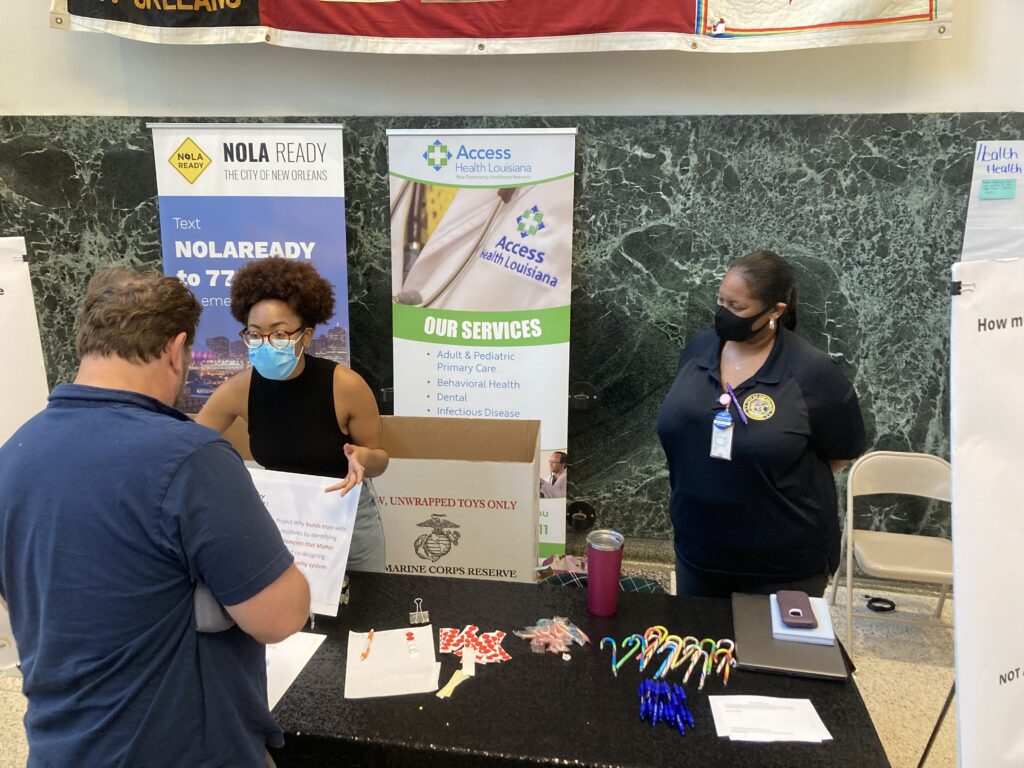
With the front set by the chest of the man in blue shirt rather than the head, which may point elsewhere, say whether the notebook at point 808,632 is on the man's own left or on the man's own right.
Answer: on the man's own right

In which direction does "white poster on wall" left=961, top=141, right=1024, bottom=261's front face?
toward the camera

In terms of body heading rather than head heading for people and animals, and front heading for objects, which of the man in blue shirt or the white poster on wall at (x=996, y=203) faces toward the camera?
the white poster on wall

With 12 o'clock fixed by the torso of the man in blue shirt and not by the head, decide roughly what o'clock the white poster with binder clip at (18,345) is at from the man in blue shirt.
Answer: The white poster with binder clip is roughly at 10 o'clock from the man in blue shirt.

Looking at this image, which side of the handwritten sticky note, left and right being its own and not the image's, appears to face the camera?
front

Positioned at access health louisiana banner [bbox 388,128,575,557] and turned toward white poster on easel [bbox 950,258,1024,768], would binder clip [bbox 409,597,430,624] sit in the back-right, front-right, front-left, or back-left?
front-right

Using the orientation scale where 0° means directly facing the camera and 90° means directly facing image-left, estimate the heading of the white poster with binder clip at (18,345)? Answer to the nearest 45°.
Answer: approximately 315°

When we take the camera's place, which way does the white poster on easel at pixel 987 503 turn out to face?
facing the viewer

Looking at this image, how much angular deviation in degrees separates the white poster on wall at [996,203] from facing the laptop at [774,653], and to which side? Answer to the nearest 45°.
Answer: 0° — it already faces it

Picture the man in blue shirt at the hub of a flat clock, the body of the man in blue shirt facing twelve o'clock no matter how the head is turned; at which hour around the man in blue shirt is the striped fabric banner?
The striped fabric banner is roughly at 12 o'clock from the man in blue shirt.

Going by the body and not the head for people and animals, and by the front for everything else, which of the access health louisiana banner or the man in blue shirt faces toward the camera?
the access health louisiana banner

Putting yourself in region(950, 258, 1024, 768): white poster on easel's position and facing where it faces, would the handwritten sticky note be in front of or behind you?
behind

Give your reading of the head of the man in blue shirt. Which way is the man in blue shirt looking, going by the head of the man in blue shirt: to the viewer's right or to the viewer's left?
to the viewer's right

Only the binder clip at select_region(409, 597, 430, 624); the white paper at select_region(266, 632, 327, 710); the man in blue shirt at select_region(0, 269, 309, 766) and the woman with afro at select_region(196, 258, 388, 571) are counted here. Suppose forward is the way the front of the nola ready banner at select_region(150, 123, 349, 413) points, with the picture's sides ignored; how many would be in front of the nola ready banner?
4

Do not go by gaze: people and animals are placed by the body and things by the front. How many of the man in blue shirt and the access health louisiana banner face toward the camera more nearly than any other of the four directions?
1

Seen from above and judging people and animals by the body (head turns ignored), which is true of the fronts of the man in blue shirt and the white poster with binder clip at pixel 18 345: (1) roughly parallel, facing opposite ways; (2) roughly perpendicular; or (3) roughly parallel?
roughly parallel, facing opposite ways

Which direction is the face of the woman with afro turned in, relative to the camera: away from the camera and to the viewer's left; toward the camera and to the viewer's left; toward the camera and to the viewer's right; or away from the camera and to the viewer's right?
toward the camera and to the viewer's left

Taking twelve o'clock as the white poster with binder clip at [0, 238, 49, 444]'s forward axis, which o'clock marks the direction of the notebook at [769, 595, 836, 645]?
The notebook is roughly at 10 o'clock from the white poster with binder clip.
